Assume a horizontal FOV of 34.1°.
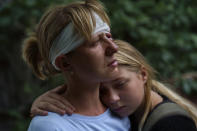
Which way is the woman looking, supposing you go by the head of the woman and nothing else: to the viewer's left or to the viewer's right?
to the viewer's right

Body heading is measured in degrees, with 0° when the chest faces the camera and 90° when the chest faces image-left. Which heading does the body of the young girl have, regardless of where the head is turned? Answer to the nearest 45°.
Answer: approximately 45°

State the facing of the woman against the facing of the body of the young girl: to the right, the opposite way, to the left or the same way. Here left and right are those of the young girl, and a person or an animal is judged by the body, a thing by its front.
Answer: to the left

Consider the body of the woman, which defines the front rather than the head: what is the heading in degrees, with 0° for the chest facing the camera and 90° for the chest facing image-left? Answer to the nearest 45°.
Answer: approximately 315°
